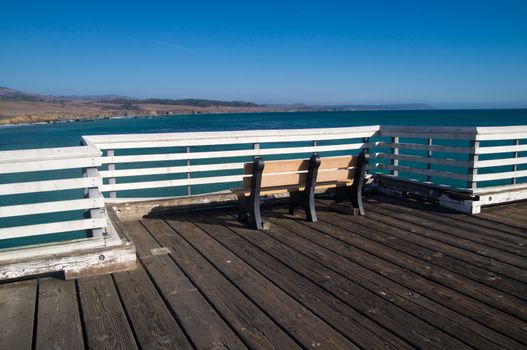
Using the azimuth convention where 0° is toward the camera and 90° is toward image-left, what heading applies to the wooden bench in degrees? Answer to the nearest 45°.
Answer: approximately 135°

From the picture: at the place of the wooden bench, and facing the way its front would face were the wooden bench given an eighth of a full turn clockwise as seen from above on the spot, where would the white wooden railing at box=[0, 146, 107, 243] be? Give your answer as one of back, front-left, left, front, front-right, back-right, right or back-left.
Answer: back-left
